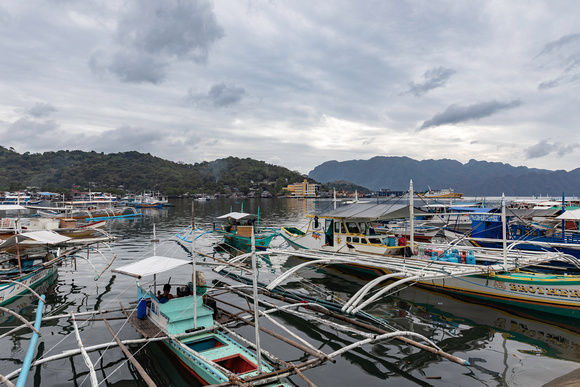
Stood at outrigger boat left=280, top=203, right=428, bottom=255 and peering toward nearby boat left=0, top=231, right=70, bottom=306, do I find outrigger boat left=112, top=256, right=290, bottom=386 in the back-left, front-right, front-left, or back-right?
front-left

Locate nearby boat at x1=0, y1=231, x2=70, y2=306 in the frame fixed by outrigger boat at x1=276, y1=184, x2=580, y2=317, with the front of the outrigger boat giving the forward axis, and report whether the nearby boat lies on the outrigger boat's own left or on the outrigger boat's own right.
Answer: on the outrigger boat's own right

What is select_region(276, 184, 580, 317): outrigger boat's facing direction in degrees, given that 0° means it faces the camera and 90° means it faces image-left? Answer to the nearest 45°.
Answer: approximately 315°

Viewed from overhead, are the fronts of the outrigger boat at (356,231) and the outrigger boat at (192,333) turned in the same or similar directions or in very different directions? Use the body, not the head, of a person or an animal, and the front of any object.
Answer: same or similar directions

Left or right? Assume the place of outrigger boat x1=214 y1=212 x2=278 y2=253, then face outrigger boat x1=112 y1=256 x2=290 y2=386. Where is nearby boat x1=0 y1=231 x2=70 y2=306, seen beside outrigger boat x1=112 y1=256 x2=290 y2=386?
right

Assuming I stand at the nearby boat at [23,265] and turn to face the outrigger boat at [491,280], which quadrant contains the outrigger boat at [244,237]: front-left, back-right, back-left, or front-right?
front-left
